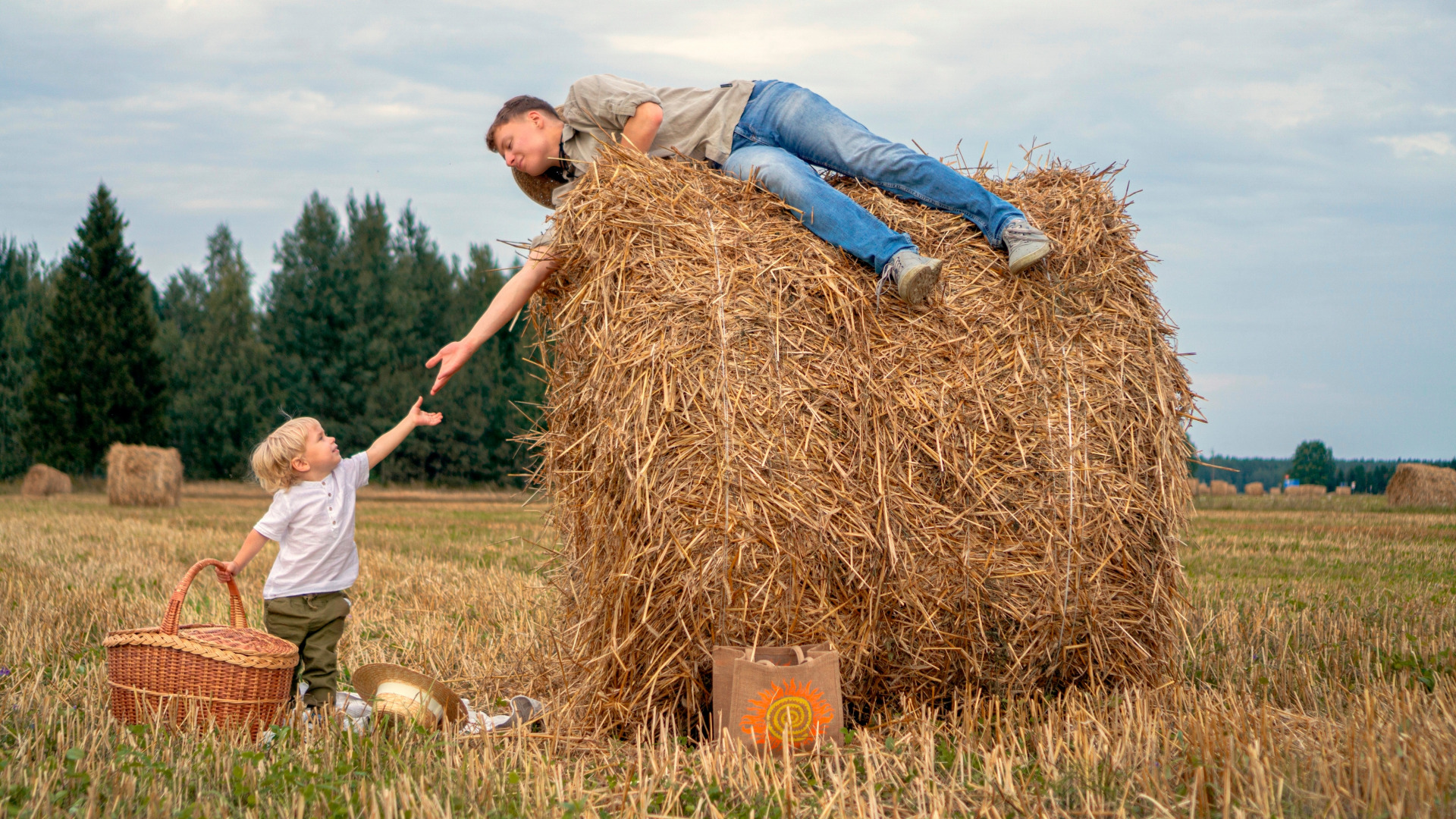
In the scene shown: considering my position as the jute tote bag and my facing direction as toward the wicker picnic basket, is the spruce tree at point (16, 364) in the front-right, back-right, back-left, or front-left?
front-right

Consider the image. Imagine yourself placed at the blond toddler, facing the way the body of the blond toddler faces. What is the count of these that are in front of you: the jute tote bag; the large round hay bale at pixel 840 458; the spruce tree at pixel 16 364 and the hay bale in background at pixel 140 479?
2

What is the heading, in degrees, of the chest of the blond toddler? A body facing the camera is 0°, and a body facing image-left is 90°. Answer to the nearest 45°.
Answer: approximately 315°

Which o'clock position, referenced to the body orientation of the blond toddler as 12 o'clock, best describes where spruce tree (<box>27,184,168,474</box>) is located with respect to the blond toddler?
The spruce tree is roughly at 7 o'clock from the blond toddler.

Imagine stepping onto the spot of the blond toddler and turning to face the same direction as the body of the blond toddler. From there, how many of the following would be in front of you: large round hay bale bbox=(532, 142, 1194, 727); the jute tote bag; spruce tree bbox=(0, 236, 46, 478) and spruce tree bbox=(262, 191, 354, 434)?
2

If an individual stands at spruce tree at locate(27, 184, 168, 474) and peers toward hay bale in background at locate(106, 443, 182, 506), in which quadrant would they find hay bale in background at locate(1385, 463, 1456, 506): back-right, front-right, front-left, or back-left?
front-left

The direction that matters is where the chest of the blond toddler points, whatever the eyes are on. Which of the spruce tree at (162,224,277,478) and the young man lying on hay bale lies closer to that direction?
the young man lying on hay bale

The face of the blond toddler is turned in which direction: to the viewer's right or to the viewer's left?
to the viewer's right

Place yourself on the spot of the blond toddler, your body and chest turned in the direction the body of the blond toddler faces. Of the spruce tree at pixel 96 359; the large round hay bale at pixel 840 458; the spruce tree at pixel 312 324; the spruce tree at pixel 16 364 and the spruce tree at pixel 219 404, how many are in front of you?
1

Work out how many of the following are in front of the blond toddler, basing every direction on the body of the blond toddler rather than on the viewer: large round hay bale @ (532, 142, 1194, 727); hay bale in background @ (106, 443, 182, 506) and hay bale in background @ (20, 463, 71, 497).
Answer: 1

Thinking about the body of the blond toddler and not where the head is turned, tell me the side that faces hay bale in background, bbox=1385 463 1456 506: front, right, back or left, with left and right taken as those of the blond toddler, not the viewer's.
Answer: left

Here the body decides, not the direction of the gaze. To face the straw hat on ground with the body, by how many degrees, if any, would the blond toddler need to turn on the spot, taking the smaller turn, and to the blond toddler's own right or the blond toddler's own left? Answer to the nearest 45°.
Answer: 0° — they already face it

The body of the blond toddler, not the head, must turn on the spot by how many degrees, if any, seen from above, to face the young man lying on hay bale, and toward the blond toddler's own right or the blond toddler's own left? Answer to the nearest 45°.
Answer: approximately 45° to the blond toddler's own left
